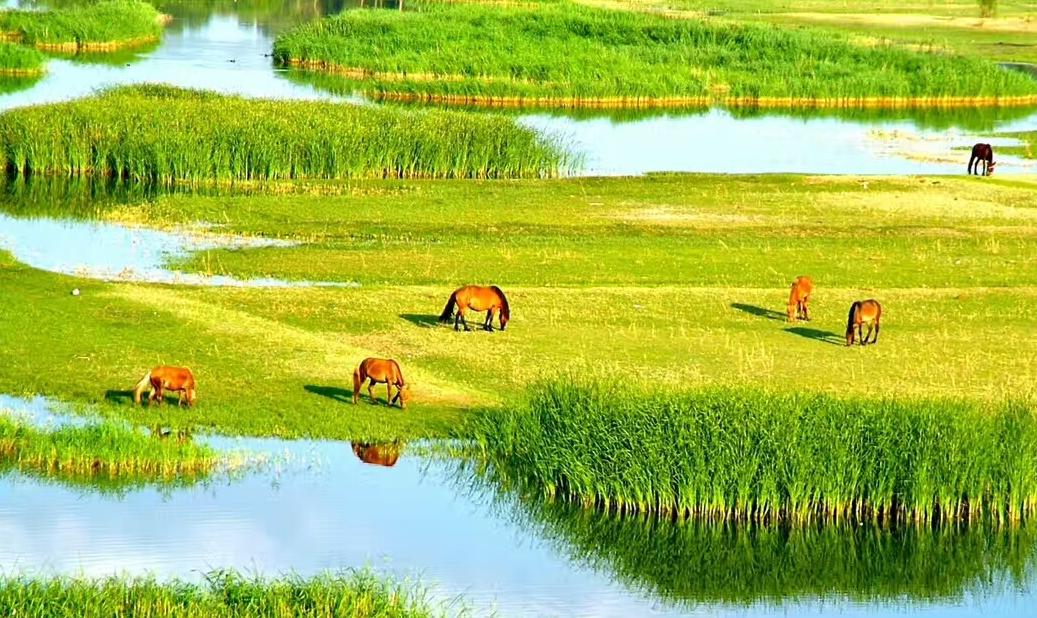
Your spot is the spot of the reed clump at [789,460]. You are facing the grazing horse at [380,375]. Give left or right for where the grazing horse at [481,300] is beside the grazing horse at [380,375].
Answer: right

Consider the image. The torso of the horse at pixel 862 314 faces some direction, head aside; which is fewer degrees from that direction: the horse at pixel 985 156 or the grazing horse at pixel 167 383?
the grazing horse

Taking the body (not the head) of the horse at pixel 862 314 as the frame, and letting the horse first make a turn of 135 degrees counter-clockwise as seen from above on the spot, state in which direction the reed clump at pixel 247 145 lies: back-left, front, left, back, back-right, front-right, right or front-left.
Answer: back-left

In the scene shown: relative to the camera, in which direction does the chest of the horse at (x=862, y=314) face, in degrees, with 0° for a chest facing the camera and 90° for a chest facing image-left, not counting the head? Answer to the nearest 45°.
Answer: approximately 45°

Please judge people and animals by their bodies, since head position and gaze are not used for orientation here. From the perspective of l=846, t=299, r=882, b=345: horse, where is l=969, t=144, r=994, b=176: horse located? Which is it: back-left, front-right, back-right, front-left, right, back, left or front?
back-right
